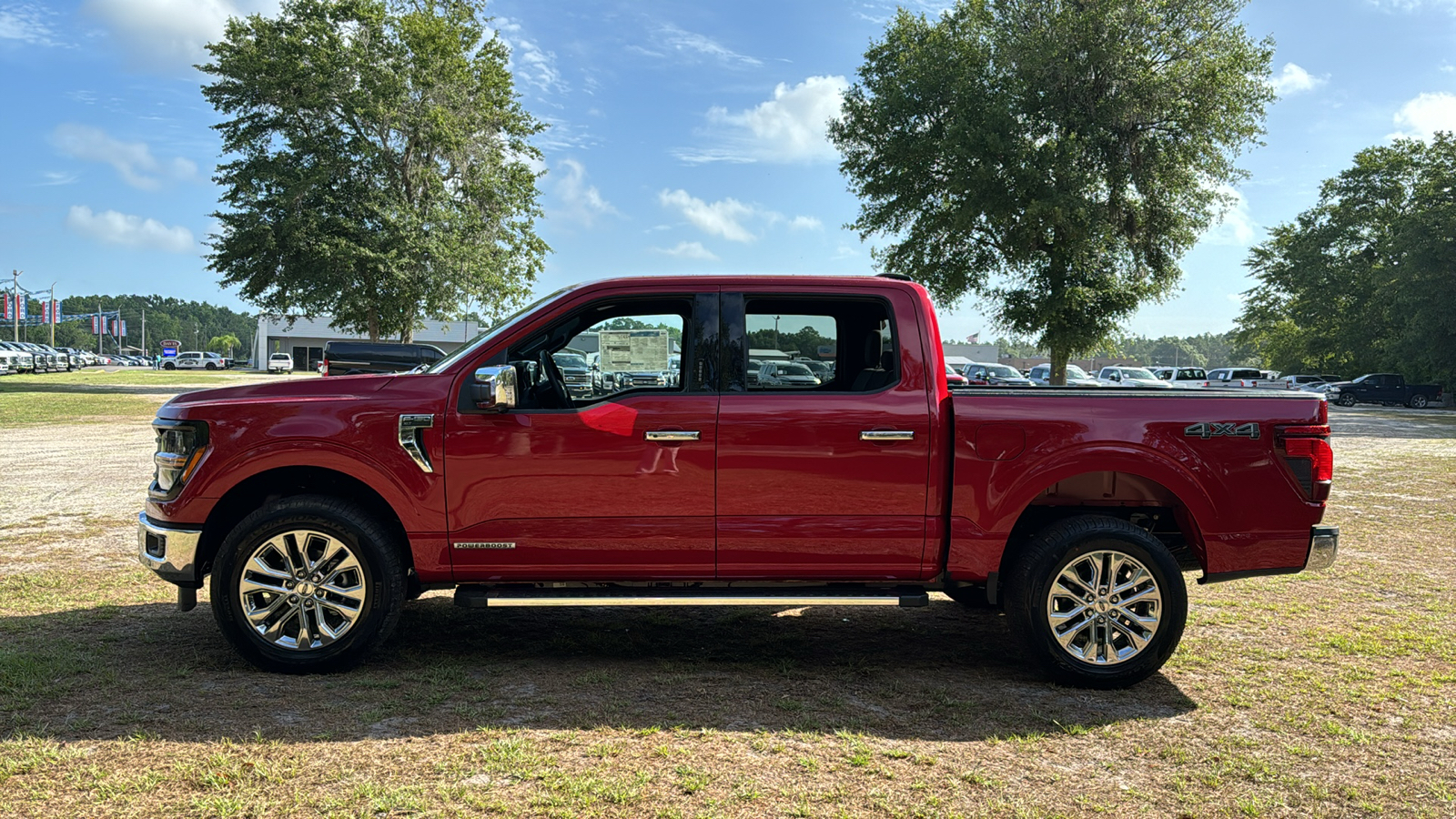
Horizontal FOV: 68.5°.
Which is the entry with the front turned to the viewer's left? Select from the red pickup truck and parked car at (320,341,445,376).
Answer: the red pickup truck

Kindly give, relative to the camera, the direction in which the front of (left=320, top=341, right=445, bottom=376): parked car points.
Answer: facing to the right of the viewer

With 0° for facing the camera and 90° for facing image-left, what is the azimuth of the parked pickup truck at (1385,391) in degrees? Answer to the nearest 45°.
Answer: approximately 90°

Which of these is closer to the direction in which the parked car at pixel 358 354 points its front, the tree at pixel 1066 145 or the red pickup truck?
the tree

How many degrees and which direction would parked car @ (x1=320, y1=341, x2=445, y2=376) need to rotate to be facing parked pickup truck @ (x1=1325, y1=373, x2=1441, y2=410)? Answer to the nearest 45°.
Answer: approximately 45° to its left

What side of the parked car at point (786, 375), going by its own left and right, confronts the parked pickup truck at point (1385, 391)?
left

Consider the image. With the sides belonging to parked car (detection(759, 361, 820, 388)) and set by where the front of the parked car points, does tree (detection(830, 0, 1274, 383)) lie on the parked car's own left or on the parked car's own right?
on the parked car's own left

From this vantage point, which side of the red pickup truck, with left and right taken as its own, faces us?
left

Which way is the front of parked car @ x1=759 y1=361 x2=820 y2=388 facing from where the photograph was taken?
facing the viewer and to the right of the viewer

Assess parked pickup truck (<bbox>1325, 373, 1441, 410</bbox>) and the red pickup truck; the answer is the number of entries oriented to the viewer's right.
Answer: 0

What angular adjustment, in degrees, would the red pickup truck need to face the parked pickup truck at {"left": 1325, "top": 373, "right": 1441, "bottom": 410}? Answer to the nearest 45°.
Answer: approximately 135° to its right

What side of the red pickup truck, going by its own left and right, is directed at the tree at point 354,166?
right
